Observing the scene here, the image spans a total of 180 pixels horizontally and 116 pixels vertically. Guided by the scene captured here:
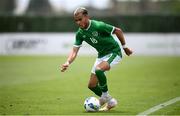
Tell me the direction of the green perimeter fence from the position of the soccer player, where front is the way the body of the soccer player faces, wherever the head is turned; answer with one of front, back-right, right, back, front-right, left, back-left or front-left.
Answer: back-right

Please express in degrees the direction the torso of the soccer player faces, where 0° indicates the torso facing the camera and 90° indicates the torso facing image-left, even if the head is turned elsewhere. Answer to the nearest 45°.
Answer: approximately 45°
